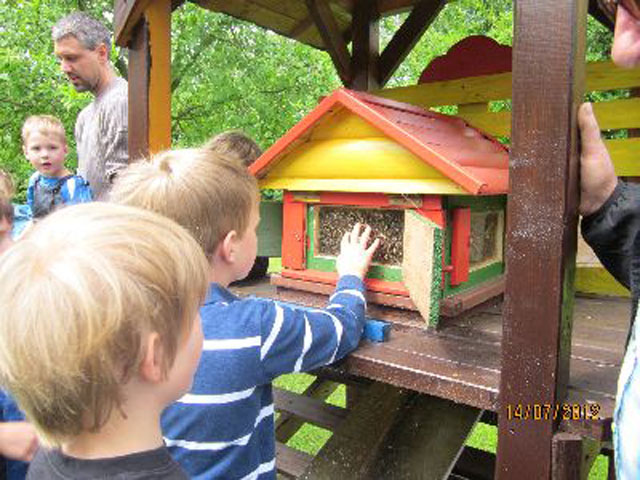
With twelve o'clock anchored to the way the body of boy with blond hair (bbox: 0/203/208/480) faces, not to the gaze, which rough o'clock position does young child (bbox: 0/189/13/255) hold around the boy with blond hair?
The young child is roughly at 10 o'clock from the boy with blond hair.

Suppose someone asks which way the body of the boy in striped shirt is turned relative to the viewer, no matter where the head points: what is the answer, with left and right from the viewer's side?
facing away from the viewer and to the right of the viewer

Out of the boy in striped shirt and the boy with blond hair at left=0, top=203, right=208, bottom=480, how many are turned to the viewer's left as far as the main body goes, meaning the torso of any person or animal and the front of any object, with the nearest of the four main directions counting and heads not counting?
0

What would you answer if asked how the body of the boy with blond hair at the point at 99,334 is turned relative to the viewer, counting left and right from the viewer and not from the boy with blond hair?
facing away from the viewer and to the right of the viewer

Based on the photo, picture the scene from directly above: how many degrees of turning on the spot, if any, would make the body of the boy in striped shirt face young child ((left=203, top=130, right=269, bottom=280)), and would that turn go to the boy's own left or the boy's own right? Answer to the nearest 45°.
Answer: approximately 45° to the boy's own left

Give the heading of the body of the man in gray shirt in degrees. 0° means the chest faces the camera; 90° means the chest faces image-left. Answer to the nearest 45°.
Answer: approximately 45°

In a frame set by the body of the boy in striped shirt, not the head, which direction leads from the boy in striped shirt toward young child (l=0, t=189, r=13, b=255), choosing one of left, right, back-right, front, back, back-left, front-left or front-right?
left

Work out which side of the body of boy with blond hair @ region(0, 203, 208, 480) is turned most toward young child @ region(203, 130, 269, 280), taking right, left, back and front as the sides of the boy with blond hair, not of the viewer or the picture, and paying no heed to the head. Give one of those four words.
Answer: front

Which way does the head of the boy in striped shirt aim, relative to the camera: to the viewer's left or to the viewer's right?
to the viewer's right

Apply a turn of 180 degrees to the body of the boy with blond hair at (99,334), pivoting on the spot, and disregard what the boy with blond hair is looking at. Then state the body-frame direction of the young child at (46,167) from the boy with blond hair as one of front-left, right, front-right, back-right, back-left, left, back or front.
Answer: back-right

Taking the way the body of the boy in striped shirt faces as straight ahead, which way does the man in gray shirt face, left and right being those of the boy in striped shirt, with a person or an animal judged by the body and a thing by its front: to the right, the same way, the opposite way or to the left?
the opposite way
